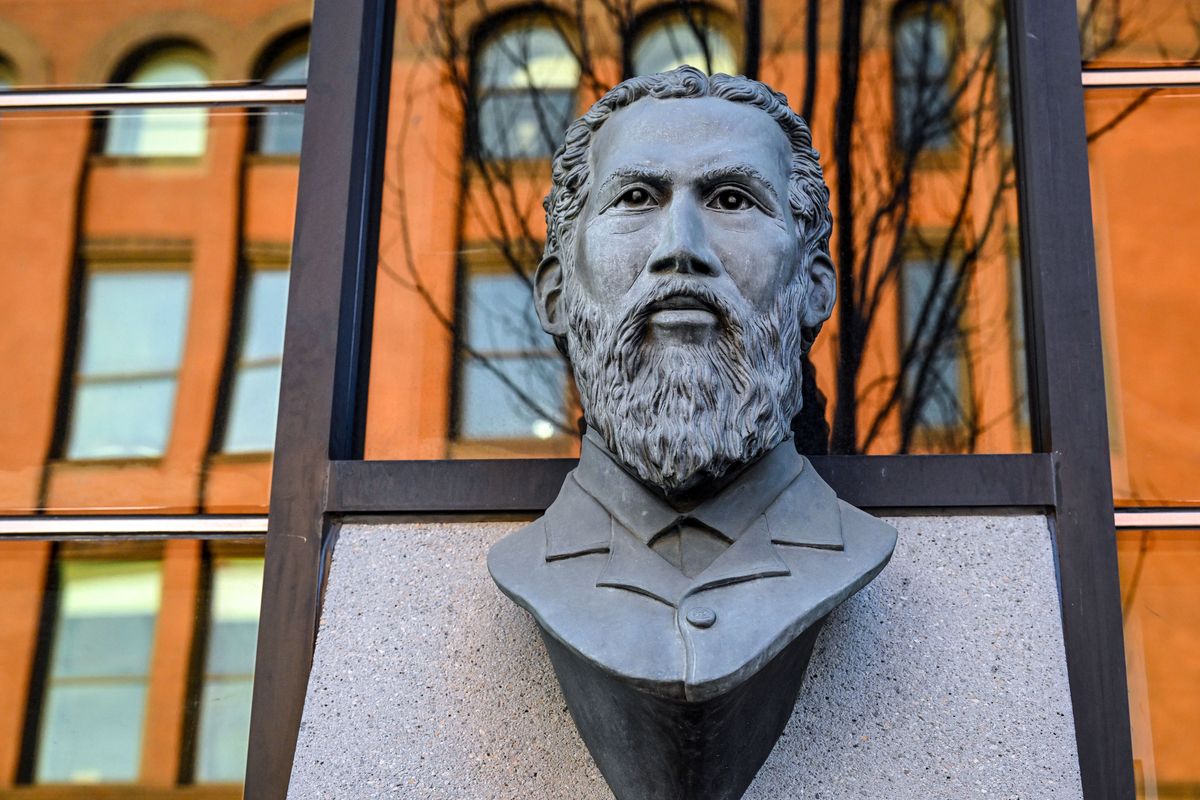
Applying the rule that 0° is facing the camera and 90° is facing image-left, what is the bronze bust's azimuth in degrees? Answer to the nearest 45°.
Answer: approximately 0°
